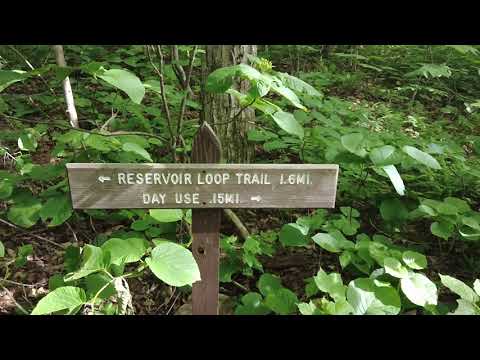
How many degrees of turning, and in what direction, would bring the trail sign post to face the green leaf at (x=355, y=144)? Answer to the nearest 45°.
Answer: approximately 135° to its left

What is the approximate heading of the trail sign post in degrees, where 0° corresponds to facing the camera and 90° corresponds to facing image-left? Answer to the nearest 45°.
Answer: approximately 0°

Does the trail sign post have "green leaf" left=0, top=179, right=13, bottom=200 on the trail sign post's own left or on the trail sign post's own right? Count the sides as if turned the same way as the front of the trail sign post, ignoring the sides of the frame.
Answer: on the trail sign post's own right

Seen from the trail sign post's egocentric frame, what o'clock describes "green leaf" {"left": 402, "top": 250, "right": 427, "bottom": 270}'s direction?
The green leaf is roughly at 9 o'clock from the trail sign post.

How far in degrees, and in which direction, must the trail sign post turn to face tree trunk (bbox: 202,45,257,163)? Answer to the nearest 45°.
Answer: approximately 180°

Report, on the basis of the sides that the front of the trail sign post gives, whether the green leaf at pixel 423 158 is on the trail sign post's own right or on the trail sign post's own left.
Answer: on the trail sign post's own left
